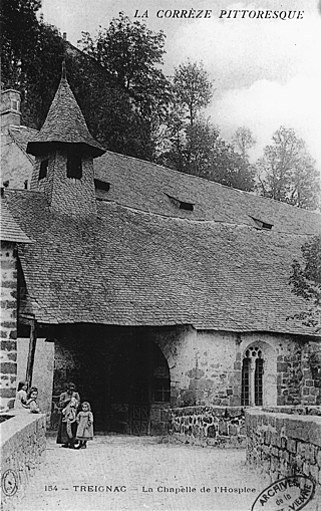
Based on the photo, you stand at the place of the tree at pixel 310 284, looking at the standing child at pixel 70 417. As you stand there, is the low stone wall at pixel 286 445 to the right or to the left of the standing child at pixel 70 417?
left
